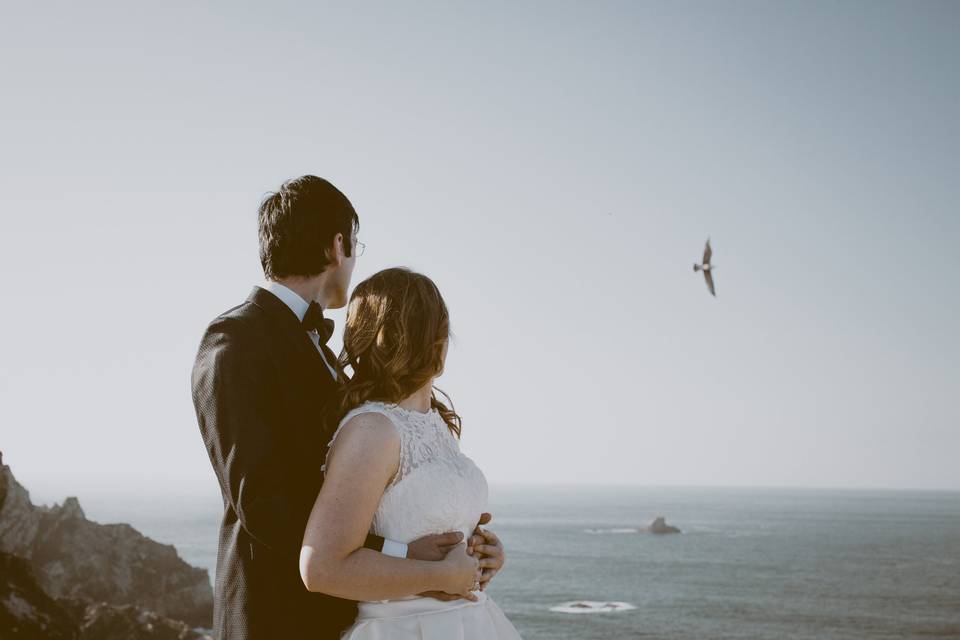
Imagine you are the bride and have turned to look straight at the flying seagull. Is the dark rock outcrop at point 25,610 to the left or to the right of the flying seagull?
left

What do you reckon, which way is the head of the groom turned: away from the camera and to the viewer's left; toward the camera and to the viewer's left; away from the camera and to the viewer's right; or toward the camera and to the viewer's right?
away from the camera and to the viewer's right

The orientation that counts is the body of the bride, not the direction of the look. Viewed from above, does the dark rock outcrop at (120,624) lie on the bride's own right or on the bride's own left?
on the bride's own left

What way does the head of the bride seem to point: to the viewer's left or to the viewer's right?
to the viewer's right

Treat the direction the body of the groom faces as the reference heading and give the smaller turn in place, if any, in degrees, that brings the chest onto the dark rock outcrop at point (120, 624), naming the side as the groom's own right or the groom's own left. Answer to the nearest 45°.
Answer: approximately 90° to the groom's own left
